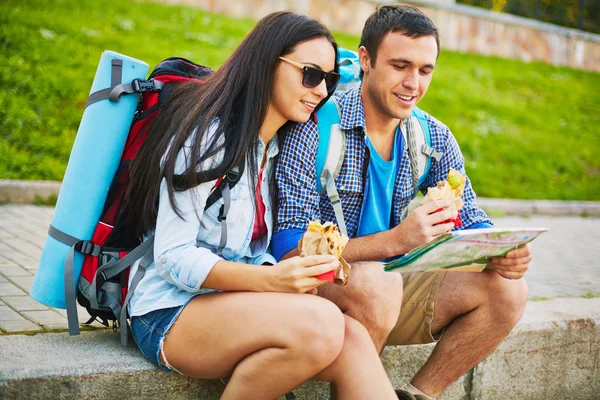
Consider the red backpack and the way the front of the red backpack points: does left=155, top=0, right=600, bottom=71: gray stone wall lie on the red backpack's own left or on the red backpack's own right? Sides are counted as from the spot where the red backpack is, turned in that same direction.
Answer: on the red backpack's own right

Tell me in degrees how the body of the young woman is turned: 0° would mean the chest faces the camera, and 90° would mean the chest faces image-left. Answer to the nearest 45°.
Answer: approximately 270°

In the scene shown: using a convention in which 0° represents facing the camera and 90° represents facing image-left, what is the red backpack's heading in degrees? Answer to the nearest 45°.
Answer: approximately 90°

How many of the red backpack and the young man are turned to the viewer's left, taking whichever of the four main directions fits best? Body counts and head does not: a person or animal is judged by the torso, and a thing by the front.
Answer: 1

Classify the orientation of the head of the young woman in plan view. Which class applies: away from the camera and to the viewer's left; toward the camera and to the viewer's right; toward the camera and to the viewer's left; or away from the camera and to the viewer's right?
toward the camera and to the viewer's right

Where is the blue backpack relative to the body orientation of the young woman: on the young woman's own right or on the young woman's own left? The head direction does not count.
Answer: on the young woman's own left

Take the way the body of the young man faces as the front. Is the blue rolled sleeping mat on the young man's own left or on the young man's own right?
on the young man's own right

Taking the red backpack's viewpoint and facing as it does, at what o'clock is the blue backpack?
The blue backpack is roughly at 5 o'clock from the red backpack.

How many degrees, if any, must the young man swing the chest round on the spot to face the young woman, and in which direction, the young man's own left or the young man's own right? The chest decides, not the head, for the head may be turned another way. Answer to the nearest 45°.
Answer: approximately 90° to the young man's own right

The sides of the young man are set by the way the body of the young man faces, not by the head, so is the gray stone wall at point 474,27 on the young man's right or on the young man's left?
on the young man's left

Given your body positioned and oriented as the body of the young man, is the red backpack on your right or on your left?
on your right
